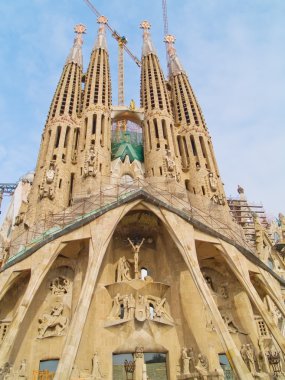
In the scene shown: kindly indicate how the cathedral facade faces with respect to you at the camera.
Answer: facing the viewer

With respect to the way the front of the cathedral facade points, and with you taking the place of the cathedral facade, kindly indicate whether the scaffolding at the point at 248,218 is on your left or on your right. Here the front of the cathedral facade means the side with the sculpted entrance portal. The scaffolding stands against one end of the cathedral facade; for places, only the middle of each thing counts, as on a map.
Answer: on your left
